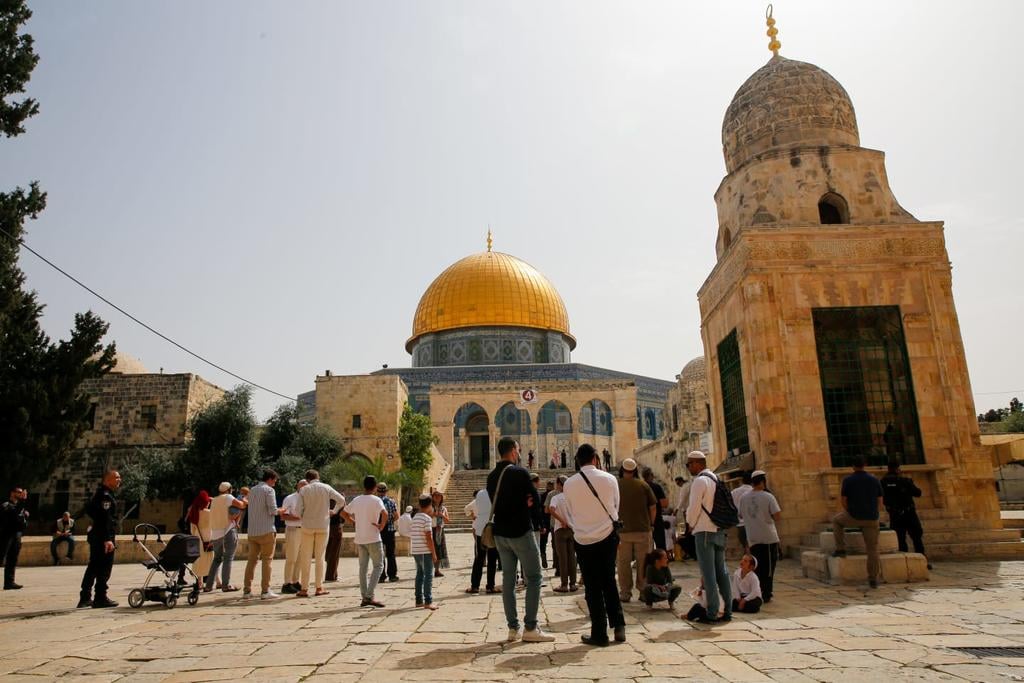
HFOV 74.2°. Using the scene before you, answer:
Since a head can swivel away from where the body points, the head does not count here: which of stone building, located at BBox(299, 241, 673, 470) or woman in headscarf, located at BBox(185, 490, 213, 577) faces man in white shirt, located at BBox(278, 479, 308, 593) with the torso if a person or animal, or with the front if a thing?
the stone building

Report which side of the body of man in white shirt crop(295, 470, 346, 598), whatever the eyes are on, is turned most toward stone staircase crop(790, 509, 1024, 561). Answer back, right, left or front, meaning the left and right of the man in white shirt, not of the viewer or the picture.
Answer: right

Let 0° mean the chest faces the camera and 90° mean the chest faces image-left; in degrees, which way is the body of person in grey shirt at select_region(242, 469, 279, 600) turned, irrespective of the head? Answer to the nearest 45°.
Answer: approximately 225°

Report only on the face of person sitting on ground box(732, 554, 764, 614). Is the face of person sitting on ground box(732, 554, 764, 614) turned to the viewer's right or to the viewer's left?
to the viewer's left

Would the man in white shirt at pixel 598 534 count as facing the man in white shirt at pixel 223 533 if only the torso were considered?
no

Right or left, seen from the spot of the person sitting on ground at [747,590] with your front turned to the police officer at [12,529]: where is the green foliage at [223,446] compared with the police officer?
right

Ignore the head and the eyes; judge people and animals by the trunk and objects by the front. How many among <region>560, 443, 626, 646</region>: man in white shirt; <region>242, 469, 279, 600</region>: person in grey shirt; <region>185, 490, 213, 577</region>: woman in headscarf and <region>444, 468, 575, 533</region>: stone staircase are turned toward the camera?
1

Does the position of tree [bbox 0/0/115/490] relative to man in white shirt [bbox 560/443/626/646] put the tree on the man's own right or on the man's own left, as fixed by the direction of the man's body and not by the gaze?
on the man's own left

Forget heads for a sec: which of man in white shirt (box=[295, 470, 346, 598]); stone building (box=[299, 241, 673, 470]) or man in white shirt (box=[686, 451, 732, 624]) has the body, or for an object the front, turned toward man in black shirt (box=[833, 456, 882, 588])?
the stone building

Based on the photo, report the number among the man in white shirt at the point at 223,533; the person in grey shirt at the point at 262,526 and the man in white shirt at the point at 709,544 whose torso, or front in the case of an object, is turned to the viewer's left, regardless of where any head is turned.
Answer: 1

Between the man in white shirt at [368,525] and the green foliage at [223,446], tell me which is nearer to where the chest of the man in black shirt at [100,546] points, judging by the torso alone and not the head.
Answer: the man in white shirt

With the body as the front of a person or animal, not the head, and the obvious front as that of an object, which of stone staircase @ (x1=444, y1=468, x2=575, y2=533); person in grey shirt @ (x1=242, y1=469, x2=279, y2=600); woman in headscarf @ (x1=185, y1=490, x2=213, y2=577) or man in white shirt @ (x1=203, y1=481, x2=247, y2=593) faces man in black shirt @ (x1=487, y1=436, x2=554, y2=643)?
the stone staircase

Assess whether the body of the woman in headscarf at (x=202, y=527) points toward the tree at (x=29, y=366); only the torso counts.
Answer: no

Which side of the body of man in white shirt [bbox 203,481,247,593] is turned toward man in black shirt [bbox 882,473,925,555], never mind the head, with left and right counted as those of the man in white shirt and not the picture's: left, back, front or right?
right

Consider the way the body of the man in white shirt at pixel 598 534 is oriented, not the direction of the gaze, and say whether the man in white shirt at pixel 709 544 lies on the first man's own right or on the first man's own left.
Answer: on the first man's own right

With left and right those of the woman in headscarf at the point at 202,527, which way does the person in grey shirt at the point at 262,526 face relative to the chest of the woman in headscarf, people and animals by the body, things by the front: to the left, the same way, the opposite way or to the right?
the same way

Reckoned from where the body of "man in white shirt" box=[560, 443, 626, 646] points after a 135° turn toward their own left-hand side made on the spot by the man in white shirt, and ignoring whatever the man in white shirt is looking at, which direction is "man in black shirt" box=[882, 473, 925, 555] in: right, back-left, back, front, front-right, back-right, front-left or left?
back
